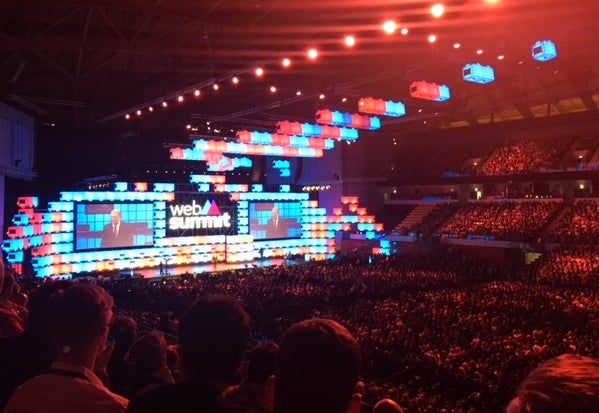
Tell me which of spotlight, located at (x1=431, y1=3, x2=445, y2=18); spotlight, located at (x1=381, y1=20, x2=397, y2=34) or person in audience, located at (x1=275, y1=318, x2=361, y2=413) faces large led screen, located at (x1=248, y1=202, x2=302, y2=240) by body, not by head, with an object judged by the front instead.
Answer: the person in audience

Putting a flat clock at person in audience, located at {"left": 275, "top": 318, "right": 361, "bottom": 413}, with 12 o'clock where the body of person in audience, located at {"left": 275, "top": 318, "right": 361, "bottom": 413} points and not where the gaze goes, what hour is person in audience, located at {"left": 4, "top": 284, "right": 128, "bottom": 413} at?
person in audience, located at {"left": 4, "top": 284, "right": 128, "bottom": 413} is roughly at 10 o'clock from person in audience, located at {"left": 275, "top": 318, "right": 361, "bottom": 413}.

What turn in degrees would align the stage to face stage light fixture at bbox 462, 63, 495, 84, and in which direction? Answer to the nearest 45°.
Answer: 0° — it already faces it

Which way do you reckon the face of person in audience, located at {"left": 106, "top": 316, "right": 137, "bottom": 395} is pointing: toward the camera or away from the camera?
away from the camera

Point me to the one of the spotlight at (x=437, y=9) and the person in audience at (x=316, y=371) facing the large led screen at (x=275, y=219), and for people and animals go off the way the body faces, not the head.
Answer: the person in audience

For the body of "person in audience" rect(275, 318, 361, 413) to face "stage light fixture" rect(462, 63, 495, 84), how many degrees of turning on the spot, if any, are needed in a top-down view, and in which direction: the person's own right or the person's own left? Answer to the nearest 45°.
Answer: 0° — they already face it

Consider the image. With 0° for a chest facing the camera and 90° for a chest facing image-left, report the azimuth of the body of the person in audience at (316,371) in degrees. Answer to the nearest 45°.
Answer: approximately 180°
